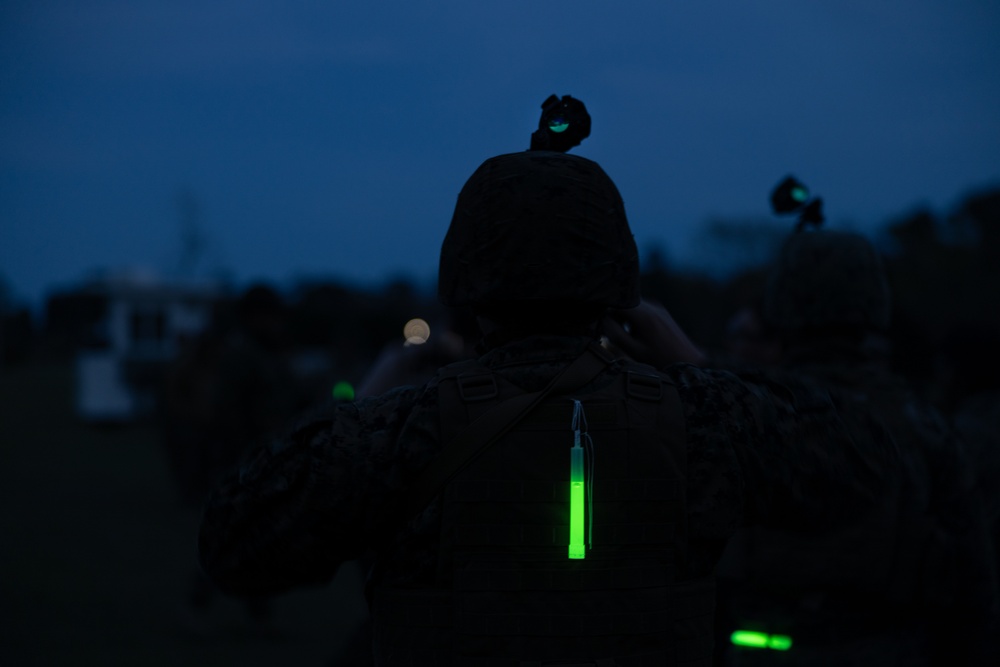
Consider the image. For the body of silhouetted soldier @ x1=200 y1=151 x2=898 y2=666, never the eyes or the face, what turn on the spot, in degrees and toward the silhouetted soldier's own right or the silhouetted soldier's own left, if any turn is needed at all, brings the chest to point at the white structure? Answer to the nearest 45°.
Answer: approximately 45° to the silhouetted soldier's own left

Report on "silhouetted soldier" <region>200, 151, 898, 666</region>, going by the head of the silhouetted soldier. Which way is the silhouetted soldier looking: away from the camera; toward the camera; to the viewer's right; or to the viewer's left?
away from the camera

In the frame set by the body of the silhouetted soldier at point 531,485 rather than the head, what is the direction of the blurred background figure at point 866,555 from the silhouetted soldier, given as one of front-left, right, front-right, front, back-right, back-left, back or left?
front-right

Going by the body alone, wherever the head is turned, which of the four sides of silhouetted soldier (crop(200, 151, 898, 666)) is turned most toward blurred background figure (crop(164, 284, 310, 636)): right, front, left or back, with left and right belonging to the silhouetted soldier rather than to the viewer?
front

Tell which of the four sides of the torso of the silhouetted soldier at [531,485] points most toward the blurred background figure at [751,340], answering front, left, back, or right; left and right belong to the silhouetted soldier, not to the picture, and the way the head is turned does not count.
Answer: front

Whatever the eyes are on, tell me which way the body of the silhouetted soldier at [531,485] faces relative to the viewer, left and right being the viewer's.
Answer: facing away from the viewer
